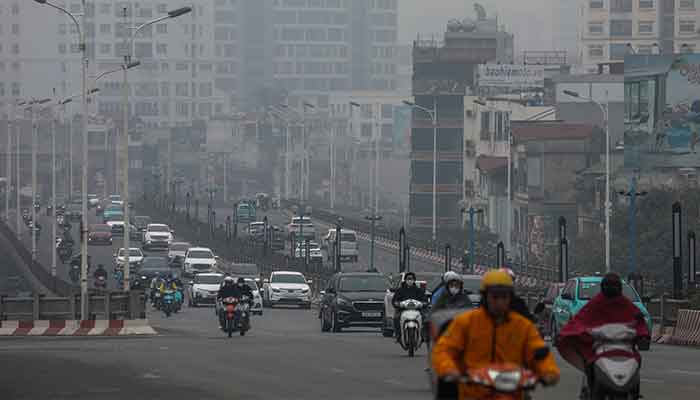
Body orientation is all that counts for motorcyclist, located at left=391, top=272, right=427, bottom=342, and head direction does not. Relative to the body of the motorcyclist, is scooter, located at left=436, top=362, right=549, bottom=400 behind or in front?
in front

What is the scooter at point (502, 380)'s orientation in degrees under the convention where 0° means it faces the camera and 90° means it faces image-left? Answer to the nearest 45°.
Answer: approximately 0°

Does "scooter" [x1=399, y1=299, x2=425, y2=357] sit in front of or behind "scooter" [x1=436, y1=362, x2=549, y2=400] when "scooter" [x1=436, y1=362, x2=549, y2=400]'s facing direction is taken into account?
behind

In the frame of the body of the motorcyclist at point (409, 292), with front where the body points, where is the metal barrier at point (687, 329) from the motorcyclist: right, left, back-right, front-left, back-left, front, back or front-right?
back-left

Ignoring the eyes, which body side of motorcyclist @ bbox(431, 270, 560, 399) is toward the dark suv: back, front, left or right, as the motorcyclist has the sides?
back

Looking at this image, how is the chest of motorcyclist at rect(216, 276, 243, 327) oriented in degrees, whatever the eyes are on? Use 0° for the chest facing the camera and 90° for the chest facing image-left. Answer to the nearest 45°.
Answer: approximately 0°

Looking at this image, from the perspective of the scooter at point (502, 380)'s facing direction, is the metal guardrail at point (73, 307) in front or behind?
behind

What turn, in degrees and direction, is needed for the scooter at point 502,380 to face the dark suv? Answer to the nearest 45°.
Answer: approximately 180°

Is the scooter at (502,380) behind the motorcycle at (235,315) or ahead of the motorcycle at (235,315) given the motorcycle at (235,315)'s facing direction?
ahead
